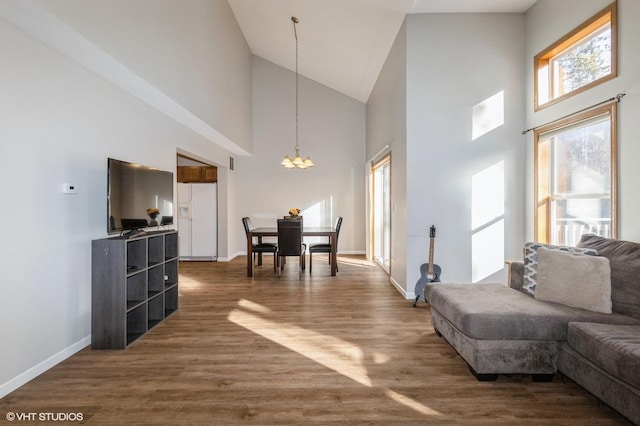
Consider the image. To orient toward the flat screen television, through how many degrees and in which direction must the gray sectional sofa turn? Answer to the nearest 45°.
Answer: approximately 45° to its right

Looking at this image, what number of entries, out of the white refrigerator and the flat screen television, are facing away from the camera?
0

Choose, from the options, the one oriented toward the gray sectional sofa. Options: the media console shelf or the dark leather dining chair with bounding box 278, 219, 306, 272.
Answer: the media console shelf

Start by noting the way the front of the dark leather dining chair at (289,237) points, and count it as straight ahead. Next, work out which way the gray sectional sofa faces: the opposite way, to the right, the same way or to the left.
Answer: to the left

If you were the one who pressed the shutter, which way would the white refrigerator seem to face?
facing the viewer

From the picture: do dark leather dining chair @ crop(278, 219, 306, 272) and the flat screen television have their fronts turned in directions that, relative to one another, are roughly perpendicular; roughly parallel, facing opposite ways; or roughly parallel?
roughly perpendicular

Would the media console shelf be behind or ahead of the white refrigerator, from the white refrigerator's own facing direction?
ahead

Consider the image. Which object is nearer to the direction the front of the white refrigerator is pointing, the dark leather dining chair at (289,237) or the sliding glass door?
the dark leather dining chair

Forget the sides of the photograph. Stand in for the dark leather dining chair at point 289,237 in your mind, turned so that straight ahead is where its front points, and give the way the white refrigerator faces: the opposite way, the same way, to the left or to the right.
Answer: the opposite way

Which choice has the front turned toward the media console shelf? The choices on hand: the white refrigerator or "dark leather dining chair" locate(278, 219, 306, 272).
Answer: the white refrigerator

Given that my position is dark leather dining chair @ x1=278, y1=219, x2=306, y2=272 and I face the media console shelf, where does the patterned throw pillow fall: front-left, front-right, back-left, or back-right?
front-left

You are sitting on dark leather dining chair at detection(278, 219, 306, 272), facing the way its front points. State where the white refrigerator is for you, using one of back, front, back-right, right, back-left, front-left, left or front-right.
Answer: front-left

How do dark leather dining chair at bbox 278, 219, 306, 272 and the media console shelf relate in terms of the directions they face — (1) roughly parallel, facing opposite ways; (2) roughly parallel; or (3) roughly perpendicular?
roughly perpendicular

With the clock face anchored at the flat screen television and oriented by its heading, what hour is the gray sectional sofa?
The gray sectional sofa is roughly at 12 o'clock from the flat screen television.

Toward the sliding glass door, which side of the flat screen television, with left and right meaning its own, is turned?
left

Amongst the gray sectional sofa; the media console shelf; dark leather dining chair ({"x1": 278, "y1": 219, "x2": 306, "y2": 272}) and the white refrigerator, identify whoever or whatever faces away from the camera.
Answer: the dark leather dining chair

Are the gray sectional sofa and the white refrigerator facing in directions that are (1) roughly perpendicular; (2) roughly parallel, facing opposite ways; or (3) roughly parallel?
roughly perpendicular

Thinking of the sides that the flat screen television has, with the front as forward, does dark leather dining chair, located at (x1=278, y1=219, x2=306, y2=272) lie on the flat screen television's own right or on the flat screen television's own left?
on the flat screen television's own left

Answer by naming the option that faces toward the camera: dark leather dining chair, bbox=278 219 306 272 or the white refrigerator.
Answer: the white refrigerator

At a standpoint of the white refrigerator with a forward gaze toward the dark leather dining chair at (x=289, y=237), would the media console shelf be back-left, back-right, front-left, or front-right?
front-right

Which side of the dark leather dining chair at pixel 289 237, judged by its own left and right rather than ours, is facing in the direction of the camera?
back

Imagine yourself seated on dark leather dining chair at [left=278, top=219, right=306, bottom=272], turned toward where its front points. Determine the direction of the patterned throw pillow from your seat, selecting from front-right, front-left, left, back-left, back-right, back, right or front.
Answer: back-right

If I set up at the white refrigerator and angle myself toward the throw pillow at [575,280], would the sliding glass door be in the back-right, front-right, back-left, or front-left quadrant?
front-left

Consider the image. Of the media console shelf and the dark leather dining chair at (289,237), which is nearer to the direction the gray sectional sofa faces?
the media console shelf
